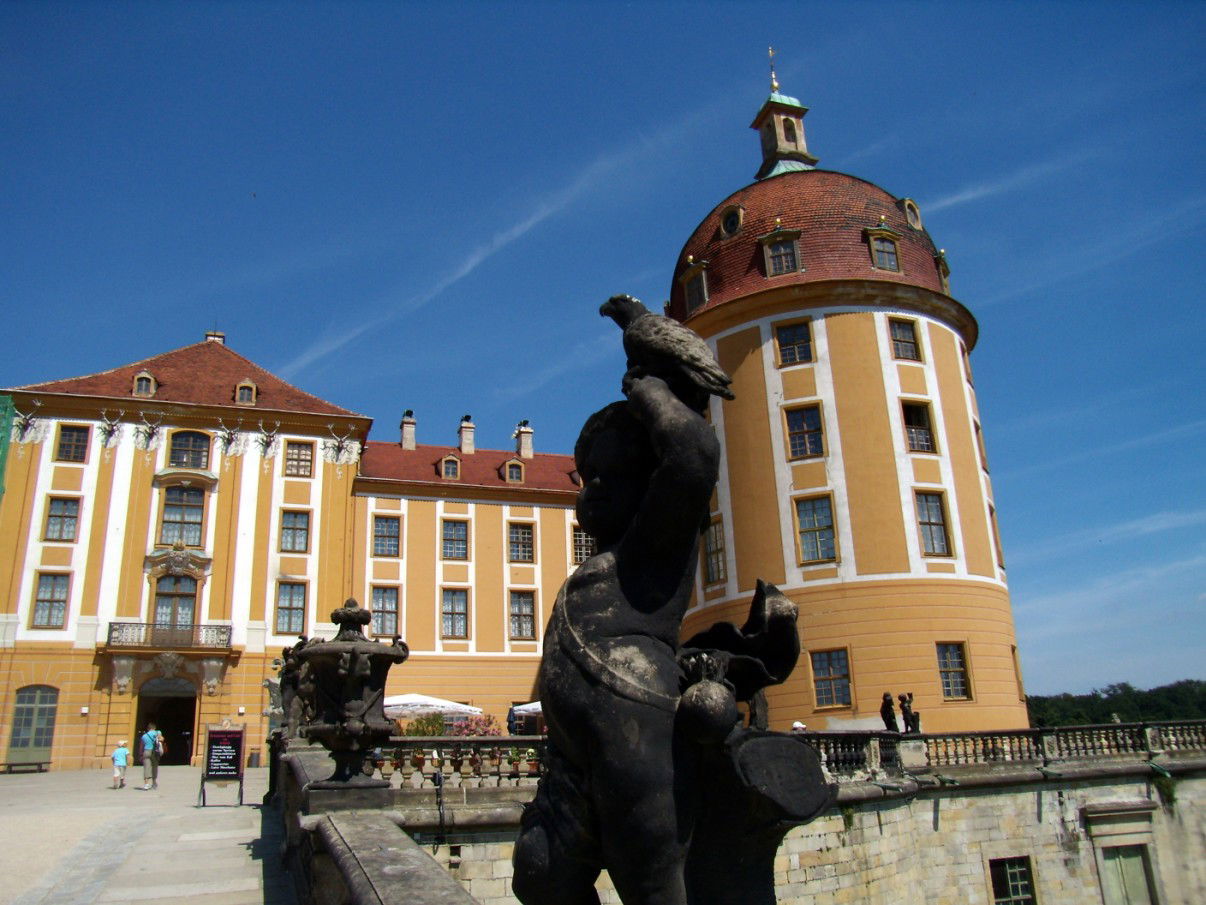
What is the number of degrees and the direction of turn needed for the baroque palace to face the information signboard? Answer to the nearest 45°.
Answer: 0° — it already faces it

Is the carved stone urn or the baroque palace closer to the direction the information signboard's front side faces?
the carved stone urn

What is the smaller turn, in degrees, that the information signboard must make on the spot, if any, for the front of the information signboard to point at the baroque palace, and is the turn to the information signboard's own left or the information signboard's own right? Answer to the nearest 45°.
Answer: approximately 135° to the information signboard's own left

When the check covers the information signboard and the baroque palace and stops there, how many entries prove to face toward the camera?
2

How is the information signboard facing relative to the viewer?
toward the camera

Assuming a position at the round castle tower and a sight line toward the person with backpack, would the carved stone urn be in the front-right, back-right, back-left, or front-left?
front-left

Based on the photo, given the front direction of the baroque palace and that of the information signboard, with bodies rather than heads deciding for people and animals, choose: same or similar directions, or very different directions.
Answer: same or similar directions

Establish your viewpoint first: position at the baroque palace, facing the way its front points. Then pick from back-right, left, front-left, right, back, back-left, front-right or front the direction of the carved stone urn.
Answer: front

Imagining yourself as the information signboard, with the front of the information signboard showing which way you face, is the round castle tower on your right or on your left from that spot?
on your left

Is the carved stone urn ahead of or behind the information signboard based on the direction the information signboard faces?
ahead

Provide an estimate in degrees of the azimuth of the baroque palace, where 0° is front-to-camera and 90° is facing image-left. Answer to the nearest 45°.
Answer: approximately 0°
